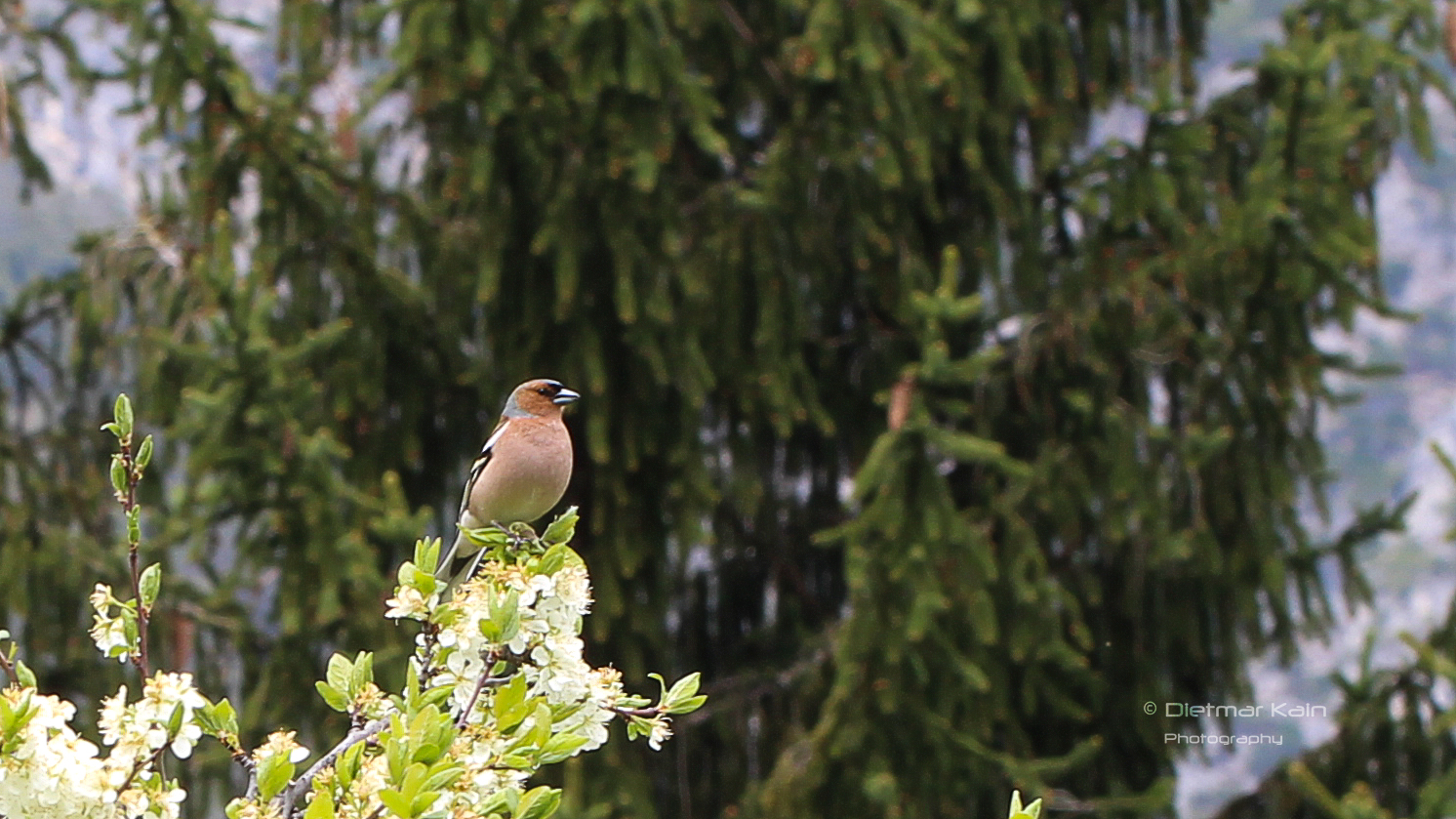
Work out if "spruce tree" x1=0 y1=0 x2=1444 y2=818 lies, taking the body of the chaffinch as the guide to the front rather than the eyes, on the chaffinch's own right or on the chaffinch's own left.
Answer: on the chaffinch's own left

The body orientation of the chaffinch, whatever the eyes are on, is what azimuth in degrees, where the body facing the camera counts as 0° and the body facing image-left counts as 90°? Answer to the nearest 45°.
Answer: approximately 315°
